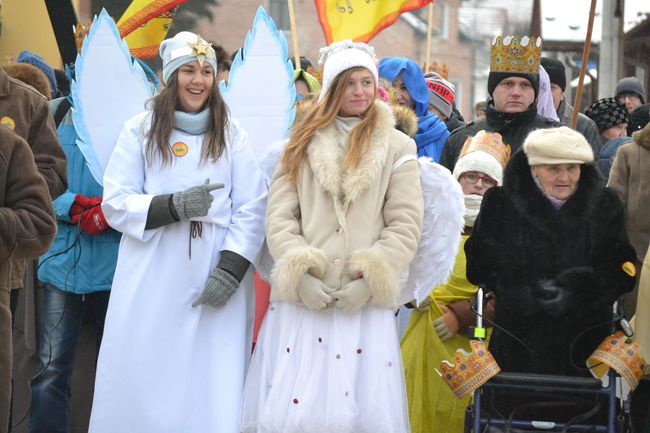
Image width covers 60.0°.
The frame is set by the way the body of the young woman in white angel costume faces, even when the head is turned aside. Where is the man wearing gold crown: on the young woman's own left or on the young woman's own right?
on the young woman's own left

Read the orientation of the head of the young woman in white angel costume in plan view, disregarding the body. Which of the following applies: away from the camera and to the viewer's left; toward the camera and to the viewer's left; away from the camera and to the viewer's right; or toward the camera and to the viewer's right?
toward the camera and to the viewer's right

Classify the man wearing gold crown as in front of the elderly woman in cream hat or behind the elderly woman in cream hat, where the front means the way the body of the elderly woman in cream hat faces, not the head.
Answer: behind

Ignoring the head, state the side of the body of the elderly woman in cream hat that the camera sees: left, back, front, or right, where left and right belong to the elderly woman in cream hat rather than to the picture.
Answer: front

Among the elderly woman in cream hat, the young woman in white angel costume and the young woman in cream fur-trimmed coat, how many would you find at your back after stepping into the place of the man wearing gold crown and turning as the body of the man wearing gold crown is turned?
0

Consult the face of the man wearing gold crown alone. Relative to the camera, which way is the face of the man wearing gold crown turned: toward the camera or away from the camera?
toward the camera

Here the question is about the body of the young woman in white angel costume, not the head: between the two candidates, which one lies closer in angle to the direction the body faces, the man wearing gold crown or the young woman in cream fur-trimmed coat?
the young woman in cream fur-trimmed coat

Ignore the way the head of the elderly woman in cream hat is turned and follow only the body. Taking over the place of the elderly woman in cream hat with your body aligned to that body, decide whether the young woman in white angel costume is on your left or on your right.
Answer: on your right

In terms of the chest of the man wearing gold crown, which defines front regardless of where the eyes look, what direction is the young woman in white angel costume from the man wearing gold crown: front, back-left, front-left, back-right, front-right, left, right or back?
front-right

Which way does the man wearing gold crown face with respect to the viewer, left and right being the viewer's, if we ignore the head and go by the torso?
facing the viewer

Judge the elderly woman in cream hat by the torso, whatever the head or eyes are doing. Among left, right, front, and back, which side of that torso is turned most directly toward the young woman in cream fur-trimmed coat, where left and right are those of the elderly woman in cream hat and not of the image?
right

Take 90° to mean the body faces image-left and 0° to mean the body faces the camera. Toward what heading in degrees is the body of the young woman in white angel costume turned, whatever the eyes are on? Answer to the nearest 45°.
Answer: approximately 0°

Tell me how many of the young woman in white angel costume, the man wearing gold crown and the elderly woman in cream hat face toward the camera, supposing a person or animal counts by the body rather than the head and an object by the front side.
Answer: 3

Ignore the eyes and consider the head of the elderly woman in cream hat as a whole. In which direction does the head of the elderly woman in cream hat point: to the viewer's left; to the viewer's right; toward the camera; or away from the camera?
toward the camera
